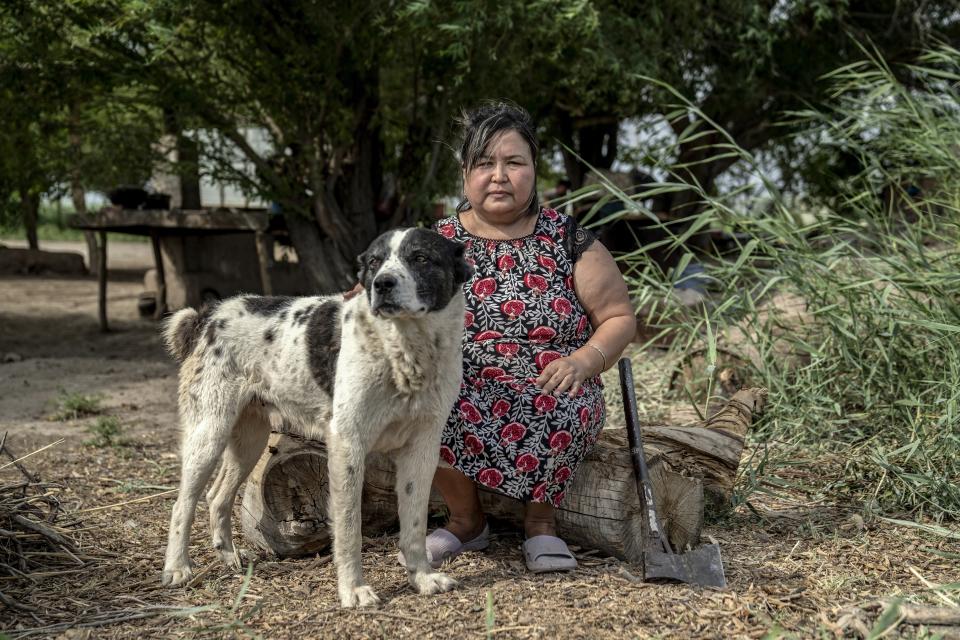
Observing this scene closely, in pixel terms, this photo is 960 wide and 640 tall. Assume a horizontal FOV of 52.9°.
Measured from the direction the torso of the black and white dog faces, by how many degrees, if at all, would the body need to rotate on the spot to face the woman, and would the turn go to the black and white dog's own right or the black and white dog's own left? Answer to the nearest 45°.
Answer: approximately 45° to the black and white dog's own left

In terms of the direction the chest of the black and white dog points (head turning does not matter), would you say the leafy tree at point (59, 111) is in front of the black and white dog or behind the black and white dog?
behind

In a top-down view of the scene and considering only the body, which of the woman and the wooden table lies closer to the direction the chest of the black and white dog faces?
the woman

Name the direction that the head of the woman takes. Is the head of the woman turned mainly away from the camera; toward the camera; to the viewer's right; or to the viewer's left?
toward the camera

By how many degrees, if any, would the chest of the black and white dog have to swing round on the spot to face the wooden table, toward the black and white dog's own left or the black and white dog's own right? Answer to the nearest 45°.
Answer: approximately 135° to the black and white dog's own left

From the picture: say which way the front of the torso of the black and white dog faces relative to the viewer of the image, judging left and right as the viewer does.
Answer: facing the viewer and to the right of the viewer

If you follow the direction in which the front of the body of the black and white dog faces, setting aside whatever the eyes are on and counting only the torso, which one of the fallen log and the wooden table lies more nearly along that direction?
the fallen log
